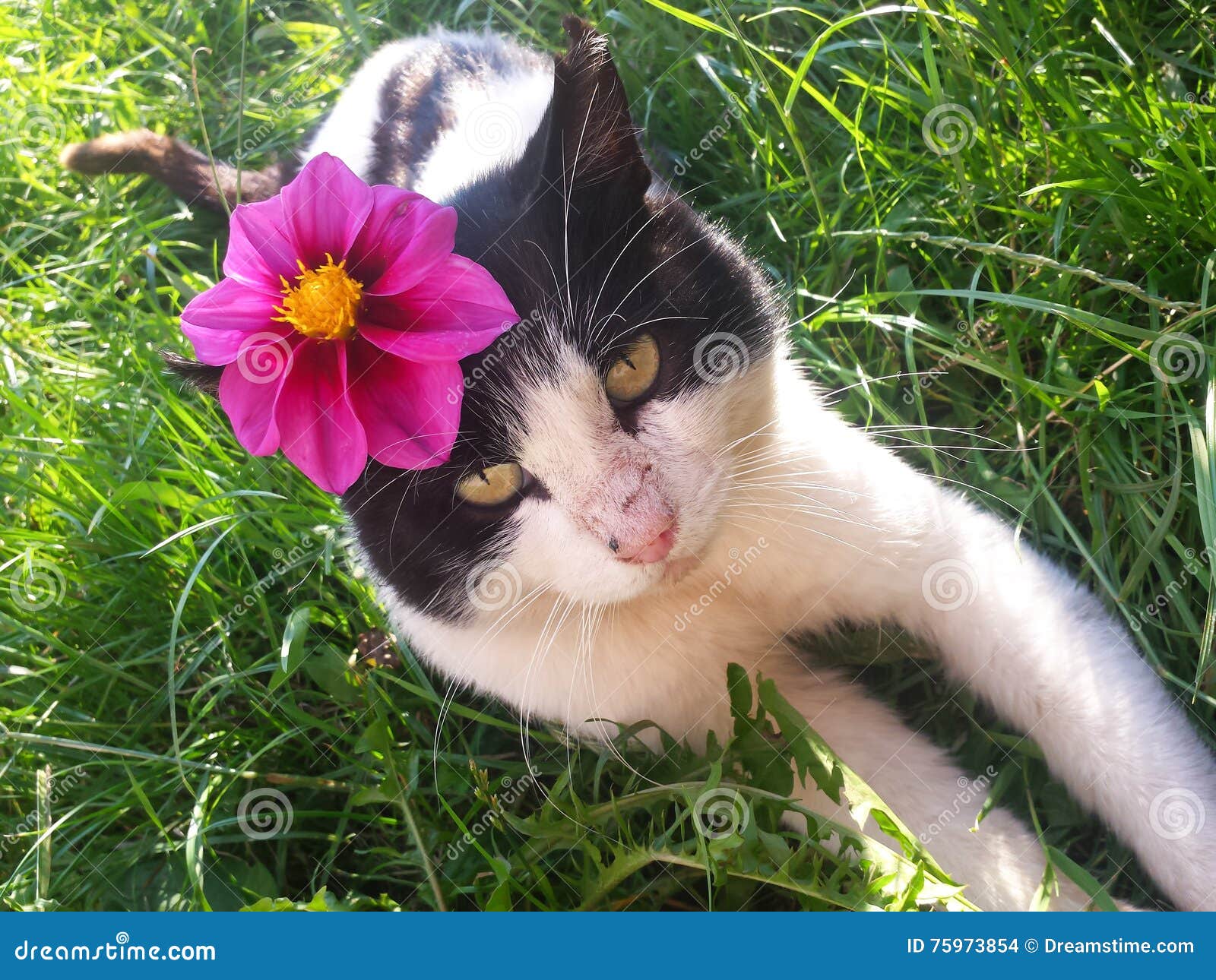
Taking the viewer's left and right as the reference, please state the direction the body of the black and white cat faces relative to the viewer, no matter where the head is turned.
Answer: facing the viewer and to the right of the viewer
